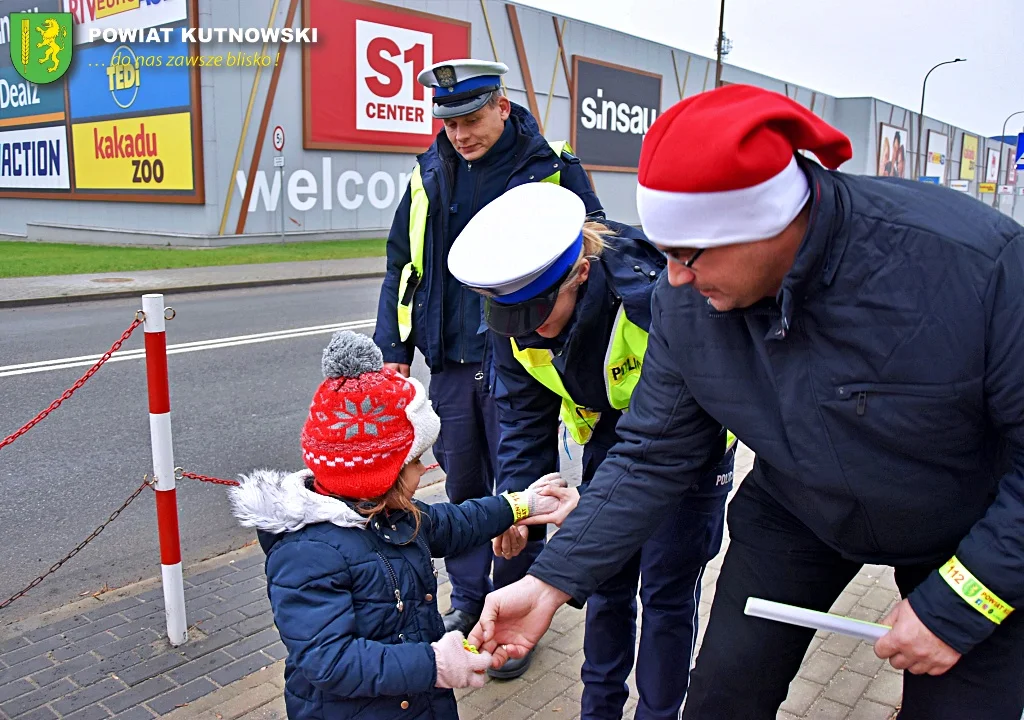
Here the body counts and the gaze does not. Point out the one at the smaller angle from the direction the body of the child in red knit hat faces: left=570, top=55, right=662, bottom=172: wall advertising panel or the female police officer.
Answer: the female police officer

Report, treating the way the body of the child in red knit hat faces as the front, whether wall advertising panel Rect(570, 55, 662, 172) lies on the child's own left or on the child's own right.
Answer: on the child's own left

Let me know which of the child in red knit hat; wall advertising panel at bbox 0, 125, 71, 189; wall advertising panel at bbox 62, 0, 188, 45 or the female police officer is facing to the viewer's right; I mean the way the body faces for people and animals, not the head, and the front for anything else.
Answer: the child in red knit hat

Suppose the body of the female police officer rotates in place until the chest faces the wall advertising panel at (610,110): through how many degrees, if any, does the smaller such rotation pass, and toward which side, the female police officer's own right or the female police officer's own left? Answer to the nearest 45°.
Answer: approximately 135° to the female police officer's own right

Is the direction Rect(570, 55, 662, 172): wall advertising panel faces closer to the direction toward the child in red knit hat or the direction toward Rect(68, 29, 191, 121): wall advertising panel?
the child in red knit hat

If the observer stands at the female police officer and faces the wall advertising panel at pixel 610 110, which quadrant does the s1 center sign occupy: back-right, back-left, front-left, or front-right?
front-left

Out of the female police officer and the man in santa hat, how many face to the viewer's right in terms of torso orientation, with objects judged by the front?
0

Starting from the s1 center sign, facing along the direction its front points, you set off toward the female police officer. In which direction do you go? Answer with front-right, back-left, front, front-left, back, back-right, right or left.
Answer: front-right

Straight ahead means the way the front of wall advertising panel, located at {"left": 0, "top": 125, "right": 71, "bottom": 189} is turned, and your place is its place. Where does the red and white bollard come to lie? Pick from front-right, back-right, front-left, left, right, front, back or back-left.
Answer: front-left

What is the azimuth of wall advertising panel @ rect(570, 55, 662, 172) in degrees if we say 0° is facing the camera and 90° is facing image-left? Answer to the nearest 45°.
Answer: approximately 315°

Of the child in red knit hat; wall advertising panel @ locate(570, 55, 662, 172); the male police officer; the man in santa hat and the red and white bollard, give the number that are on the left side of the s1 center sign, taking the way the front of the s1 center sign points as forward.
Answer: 1

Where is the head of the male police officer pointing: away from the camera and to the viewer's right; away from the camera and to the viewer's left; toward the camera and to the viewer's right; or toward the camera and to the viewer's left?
toward the camera and to the viewer's left

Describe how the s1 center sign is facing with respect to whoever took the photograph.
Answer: facing the viewer and to the right of the viewer

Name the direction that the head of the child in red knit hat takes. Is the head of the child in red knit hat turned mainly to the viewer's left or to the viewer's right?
to the viewer's right

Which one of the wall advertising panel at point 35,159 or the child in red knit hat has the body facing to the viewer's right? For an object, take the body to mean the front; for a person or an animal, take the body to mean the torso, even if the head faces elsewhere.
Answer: the child in red knit hat

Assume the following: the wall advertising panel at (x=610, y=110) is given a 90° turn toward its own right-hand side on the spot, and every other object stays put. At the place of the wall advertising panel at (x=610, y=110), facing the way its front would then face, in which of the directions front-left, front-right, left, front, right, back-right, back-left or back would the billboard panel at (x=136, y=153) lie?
front

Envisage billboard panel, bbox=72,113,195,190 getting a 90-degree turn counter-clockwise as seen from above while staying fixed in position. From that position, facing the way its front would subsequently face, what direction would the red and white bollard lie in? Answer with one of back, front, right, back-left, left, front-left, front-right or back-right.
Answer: front-right

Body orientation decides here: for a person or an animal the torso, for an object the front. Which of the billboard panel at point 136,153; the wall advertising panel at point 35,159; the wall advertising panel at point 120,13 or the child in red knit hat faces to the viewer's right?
the child in red knit hat

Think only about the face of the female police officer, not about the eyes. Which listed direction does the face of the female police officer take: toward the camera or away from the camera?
toward the camera
